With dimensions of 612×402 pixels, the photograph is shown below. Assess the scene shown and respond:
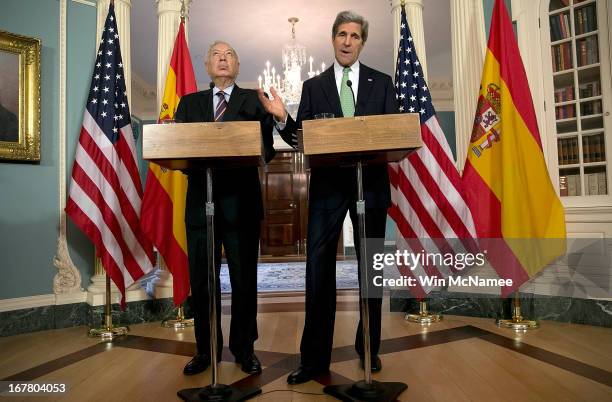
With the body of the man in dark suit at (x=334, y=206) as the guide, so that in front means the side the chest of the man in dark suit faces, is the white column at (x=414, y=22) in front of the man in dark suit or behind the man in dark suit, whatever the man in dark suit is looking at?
behind

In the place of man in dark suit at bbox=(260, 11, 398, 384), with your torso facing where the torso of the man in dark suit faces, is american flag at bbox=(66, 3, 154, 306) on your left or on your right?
on your right

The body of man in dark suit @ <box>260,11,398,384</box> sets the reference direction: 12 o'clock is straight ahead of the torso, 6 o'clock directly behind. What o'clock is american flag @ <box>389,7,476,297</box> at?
The american flag is roughly at 7 o'clock from the man in dark suit.

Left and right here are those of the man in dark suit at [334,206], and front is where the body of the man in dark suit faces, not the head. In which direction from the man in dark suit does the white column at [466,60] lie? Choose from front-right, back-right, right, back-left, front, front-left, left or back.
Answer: back-left

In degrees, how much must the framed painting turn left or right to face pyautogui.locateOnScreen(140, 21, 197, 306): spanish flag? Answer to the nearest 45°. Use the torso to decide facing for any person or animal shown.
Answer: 0° — it already faces it

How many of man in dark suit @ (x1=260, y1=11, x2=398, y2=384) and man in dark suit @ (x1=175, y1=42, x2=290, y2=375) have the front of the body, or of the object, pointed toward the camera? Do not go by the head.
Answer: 2

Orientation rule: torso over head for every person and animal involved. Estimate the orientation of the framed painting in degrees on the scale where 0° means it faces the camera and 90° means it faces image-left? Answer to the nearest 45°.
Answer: approximately 315°

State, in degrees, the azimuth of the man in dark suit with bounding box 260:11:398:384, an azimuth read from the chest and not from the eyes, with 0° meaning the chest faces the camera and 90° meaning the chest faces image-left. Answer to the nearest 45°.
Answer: approximately 0°
